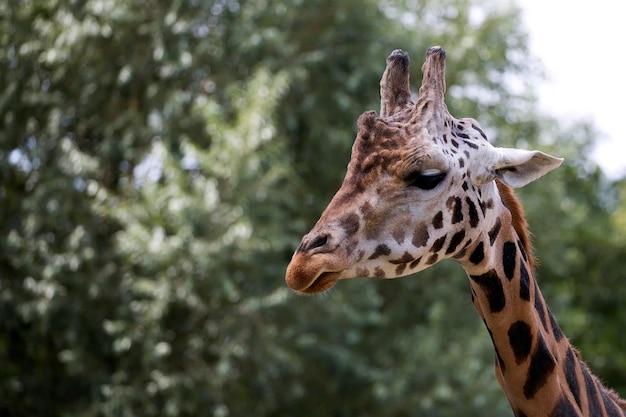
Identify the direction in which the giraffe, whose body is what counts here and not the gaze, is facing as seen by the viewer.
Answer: to the viewer's left
